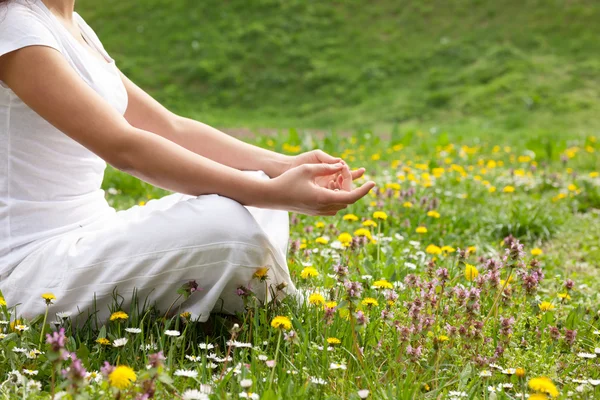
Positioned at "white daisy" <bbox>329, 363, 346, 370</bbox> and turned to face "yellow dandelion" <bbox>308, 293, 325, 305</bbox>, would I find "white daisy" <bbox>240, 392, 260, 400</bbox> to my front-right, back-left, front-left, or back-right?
back-left

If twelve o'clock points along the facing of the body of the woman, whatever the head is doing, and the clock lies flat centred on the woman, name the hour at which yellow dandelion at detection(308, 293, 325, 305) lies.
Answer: The yellow dandelion is roughly at 12 o'clock from the woman.

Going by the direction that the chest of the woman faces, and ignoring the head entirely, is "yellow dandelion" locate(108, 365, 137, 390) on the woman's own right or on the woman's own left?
on the woman's own right

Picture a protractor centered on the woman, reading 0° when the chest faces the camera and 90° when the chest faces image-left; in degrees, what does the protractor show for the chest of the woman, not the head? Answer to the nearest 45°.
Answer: approximately 270°

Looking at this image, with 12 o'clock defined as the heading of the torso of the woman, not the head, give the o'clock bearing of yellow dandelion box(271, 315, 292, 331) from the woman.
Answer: The yellow dandelion is roughly at 1 o'clock from the woman.

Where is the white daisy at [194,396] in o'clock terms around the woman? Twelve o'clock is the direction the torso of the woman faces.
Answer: The white daisy is roughly at 2 o'clock from the woman.

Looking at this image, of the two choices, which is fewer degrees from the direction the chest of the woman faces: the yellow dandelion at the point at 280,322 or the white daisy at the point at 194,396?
the yellow dandelion

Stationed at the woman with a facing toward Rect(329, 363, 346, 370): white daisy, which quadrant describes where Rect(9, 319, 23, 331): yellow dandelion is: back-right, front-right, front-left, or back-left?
back-right
